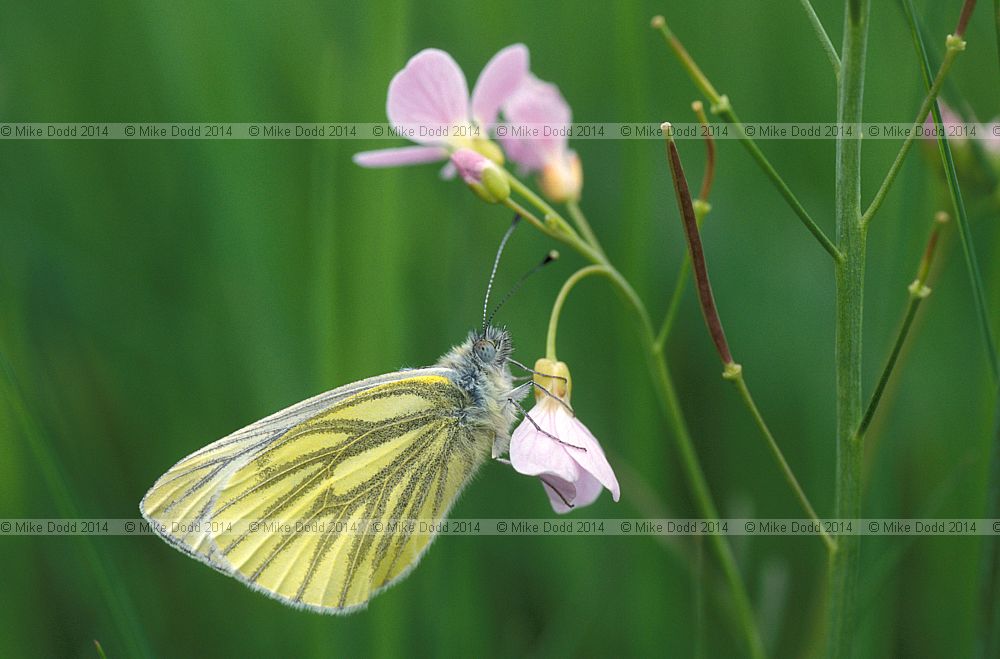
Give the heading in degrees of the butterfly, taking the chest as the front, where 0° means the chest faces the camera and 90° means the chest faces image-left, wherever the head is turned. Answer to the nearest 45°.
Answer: approximately 270°

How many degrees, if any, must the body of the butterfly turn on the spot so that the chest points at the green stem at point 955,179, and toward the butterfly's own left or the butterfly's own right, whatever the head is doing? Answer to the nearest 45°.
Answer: approximately 45° to the butterfly's own right

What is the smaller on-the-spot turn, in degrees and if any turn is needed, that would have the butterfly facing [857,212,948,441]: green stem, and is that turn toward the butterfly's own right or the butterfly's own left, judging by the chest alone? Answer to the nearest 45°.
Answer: approximately 45° to the butterfly's own right
